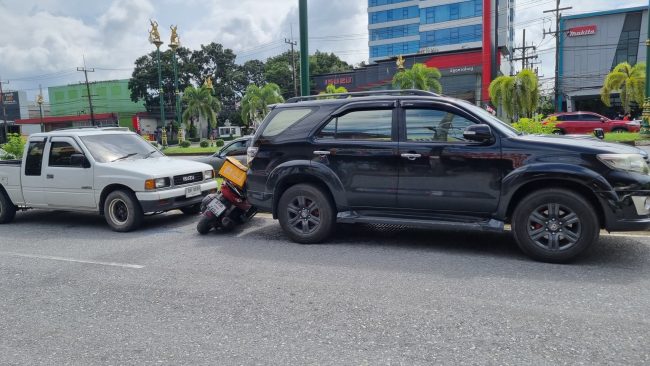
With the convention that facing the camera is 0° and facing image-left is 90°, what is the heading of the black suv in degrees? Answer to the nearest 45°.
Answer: approximately 270°

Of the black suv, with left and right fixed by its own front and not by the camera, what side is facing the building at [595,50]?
left

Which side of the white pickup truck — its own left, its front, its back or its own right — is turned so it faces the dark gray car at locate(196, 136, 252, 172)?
left

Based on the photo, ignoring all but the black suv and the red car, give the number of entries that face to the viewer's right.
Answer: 2

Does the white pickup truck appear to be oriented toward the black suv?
yes

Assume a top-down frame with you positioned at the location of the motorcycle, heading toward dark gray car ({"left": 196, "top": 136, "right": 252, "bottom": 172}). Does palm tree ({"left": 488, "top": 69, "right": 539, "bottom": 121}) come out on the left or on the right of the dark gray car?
right

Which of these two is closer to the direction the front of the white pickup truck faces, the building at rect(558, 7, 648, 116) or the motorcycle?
the motorcycle

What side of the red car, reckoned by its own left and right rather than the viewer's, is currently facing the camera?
right

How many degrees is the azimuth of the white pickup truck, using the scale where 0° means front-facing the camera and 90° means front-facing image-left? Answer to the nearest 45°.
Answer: approximately 315°
